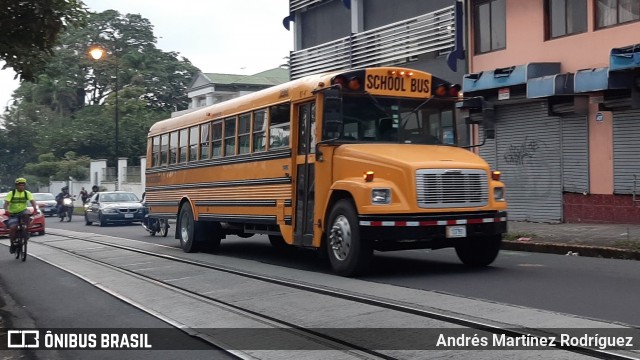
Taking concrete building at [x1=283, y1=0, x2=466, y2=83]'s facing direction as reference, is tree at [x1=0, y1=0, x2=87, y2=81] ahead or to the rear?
ahead

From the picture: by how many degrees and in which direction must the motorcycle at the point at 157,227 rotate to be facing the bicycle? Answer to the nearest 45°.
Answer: approximately 90° to its right

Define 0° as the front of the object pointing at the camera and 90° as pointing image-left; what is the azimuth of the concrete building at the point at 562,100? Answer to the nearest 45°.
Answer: approximately 45°

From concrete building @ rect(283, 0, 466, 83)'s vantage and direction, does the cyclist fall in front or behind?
in front

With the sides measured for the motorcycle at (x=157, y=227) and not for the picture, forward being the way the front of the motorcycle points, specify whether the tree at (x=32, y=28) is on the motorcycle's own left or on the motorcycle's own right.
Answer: on the motorcycle's own right

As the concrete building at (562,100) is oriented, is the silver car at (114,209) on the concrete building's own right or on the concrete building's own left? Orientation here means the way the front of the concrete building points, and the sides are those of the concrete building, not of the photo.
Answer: on the concrete building's own right

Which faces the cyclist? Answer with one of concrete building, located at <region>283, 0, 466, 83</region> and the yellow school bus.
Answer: the concrete building
